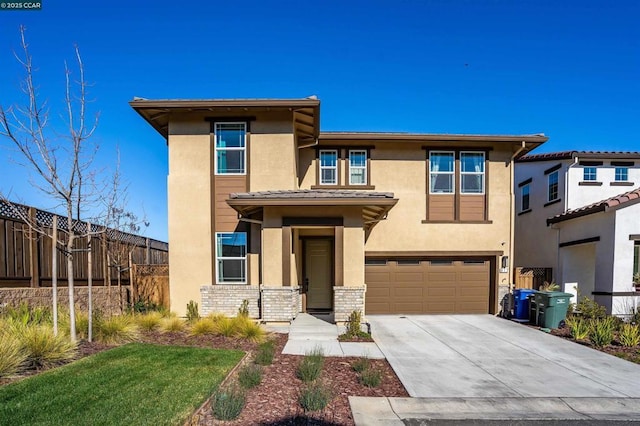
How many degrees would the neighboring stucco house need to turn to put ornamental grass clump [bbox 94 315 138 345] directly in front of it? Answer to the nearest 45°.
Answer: approximately 45° to its right

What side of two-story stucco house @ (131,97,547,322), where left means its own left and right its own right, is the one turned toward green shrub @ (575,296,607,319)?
left

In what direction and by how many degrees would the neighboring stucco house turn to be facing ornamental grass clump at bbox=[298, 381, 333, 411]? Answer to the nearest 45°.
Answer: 0° — it already faces it

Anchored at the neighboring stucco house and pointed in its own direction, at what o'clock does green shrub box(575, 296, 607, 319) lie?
The green shrub is roughly at 12 o'clock from the neighboring stucco house.

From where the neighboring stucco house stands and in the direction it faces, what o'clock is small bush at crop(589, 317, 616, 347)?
The small bush is roughly at 12 o'clock from the neighboring stucco house.

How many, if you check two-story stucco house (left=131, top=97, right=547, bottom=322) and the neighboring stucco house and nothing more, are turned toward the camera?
2

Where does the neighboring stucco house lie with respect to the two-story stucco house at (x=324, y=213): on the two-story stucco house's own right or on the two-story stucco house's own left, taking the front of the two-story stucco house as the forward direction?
on the two-story stucco house's own left

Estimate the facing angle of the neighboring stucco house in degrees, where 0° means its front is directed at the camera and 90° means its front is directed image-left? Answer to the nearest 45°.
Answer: approximately 0°

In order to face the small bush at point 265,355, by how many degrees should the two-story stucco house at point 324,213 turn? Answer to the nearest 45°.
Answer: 0° — it already faces it
